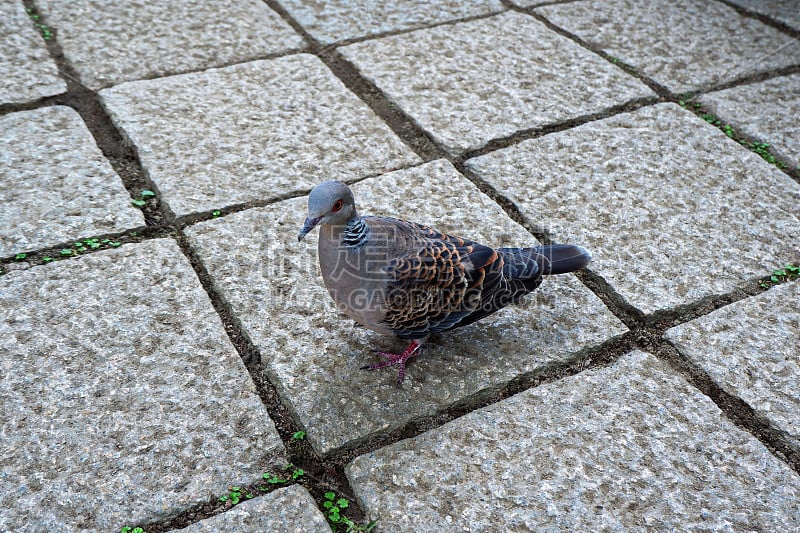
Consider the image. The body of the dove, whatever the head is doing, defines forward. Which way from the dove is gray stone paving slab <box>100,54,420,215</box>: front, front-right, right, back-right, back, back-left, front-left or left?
right

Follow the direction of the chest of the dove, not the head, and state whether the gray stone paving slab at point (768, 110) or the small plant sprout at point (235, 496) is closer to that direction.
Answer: the small plant sprout

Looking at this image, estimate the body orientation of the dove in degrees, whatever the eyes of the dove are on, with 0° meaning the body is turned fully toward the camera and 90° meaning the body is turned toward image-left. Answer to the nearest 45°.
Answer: approximately 45°

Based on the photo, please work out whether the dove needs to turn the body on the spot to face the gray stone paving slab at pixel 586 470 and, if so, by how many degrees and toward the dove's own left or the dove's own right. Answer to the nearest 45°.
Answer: approximately 90° to the dove's own left

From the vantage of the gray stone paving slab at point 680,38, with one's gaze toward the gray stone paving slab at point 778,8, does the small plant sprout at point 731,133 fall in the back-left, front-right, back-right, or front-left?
back-right

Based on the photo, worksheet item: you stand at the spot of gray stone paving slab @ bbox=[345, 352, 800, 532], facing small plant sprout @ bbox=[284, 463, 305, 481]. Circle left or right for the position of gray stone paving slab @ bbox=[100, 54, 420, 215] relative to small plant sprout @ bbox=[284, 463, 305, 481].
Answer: right

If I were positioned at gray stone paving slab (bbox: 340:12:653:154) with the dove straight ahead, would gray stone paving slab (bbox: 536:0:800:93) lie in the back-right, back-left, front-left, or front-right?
back-left

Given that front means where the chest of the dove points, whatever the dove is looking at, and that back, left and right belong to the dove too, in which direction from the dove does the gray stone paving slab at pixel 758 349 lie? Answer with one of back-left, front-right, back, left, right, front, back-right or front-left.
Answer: back-left

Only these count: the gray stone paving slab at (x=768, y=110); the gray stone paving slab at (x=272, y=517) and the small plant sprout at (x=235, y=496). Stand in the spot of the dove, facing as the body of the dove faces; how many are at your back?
1

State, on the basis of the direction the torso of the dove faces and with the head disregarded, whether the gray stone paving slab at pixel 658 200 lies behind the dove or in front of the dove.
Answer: behind

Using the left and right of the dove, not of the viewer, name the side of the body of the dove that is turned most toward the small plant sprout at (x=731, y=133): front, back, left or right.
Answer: back

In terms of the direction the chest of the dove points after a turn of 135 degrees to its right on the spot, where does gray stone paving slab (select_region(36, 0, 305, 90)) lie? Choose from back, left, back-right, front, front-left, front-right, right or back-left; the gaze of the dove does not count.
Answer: front-left
